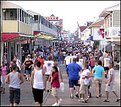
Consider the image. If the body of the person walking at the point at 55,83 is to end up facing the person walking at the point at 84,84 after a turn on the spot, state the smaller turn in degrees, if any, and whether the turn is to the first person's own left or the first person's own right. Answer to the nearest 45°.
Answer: approximately 135° to the first person's own right
